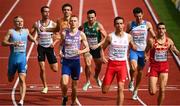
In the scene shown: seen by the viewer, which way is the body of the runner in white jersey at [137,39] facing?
toward the camera

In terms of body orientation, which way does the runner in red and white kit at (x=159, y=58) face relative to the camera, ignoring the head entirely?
toward the camera

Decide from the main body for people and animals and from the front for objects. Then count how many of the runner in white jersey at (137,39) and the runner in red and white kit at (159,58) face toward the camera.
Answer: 2

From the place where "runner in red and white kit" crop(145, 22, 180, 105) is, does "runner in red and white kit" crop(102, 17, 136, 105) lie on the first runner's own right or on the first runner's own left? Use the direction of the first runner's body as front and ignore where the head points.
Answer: on the first runner's own right

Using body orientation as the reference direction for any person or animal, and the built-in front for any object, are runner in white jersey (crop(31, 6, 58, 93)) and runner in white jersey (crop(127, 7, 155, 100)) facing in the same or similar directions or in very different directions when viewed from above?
same or similar directions

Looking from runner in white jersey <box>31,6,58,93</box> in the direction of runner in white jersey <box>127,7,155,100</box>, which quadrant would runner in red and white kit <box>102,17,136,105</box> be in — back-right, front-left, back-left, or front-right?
front-right

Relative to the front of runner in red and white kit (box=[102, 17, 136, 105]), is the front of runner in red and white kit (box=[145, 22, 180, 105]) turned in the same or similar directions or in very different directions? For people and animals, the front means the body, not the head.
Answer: same or similar directions

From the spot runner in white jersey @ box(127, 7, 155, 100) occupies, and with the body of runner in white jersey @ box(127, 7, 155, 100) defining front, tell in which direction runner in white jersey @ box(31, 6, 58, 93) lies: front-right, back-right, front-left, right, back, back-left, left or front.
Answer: right

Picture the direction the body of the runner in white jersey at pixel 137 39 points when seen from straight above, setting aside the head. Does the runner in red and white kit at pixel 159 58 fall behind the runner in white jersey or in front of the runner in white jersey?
in front

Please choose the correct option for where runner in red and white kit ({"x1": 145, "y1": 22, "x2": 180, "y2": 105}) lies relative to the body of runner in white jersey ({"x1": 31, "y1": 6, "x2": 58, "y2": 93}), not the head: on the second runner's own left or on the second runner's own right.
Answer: on the second runner's own left
